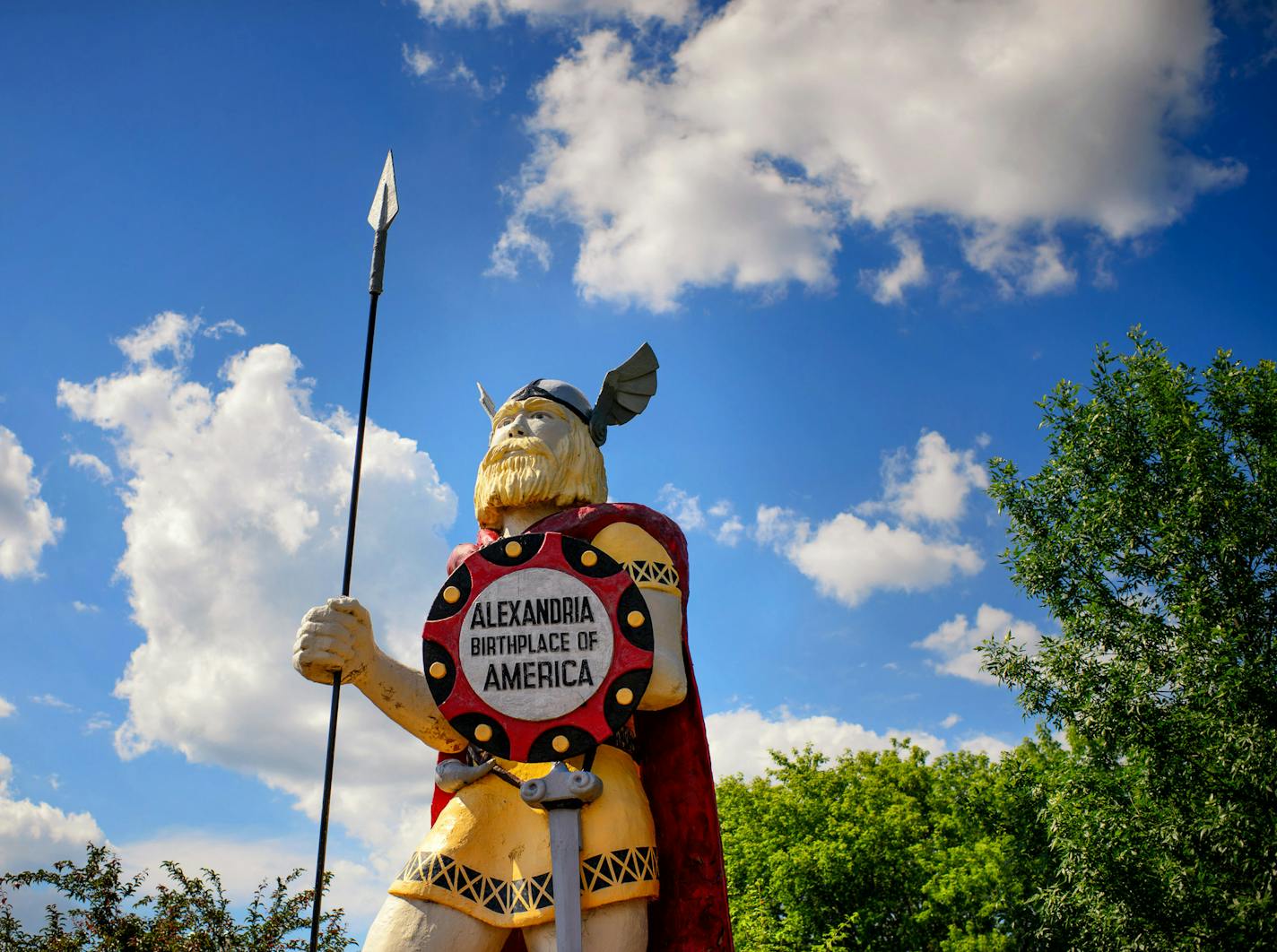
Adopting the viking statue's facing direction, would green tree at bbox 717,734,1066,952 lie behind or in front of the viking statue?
behind

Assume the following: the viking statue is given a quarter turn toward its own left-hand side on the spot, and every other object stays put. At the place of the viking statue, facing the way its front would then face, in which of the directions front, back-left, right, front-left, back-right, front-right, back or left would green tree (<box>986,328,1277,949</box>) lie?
left

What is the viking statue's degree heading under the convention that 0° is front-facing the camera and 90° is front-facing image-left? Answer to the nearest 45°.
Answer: approximately 45°
